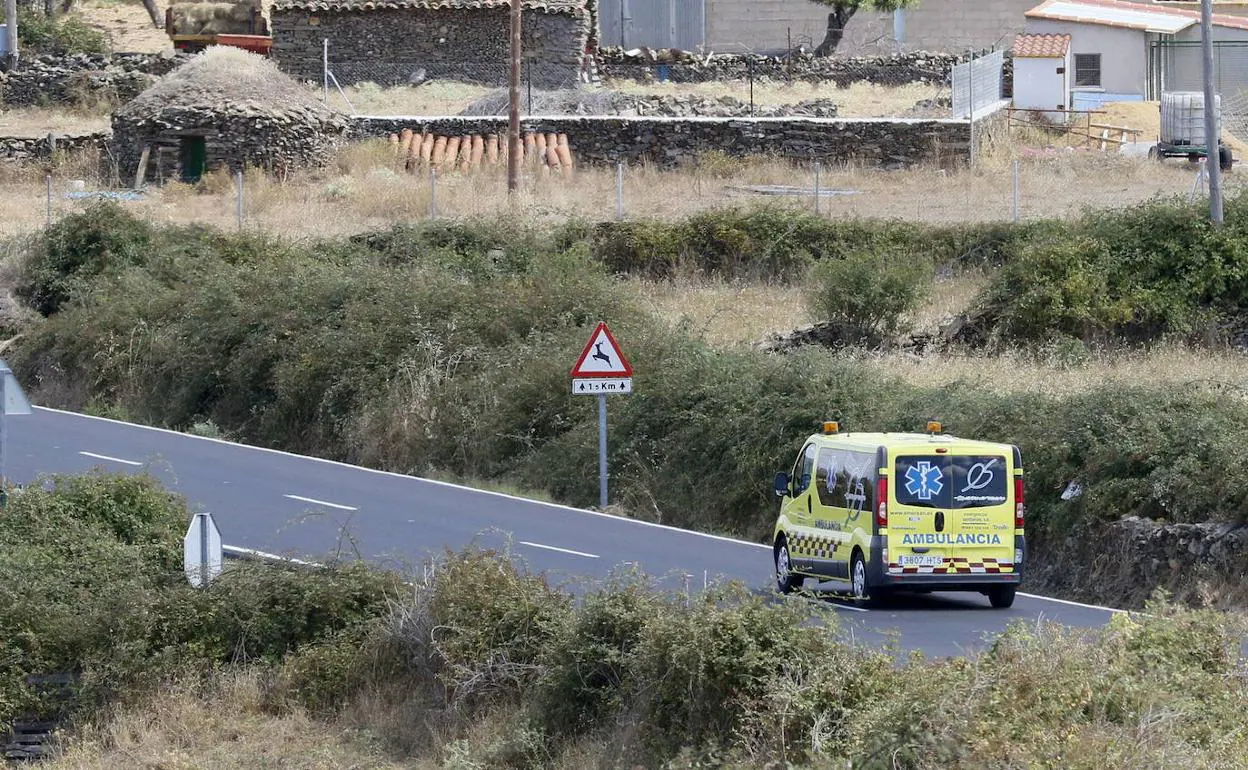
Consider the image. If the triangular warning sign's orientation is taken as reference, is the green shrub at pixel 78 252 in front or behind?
behind

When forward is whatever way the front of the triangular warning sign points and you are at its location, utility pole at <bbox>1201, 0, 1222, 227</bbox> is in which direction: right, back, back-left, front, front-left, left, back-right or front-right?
back-left

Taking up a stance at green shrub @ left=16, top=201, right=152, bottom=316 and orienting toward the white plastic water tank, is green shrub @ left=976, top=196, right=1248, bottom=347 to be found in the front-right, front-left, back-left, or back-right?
front-right

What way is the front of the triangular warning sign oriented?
toward the camera

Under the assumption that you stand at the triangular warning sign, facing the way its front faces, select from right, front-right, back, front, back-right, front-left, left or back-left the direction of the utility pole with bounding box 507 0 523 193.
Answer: back

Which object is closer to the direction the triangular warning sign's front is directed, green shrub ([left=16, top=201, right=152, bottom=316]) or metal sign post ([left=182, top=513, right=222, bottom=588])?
the metal sign post

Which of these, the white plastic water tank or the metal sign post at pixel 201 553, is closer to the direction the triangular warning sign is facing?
the metal sign post

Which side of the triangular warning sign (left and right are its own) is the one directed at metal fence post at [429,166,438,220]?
back
